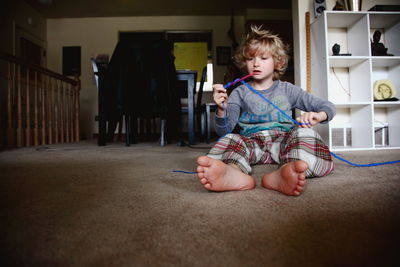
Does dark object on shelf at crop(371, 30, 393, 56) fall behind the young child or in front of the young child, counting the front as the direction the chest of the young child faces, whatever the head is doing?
behind

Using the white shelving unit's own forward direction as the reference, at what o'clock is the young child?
The young child is roughly at 2 o'clock from the white shelving unit.

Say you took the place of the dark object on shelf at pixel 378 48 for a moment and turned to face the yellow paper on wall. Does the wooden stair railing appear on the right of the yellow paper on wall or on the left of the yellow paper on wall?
left
